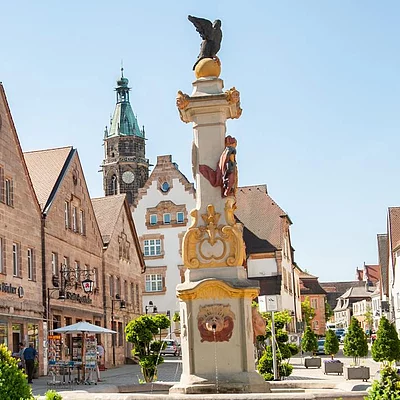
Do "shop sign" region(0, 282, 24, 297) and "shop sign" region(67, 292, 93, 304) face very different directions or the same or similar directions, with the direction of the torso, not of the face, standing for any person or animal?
same or similar directions

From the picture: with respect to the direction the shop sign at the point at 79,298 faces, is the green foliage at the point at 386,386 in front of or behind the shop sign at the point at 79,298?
in front

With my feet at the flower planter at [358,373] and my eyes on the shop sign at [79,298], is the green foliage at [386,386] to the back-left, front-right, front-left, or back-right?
back-left

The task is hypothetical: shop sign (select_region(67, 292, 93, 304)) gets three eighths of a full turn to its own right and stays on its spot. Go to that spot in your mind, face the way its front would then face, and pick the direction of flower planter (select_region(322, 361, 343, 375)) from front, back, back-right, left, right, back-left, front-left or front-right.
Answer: back-left

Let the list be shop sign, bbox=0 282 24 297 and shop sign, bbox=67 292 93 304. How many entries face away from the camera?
0

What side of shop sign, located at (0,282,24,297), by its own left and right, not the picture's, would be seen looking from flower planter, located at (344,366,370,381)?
front

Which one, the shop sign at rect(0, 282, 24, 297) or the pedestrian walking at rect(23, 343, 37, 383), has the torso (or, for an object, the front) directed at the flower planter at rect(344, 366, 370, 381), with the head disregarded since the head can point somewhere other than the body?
the shop sign

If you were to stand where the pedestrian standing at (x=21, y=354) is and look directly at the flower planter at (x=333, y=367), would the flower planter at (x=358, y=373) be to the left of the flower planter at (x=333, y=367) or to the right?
right

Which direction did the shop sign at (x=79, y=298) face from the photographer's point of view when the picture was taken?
facing the viewer and to the right of the viewer

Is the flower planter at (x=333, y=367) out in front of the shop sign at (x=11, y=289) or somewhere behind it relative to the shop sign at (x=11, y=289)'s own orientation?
in front

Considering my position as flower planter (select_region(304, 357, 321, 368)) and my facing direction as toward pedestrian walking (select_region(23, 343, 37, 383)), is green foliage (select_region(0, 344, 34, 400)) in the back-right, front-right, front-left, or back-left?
front-left
